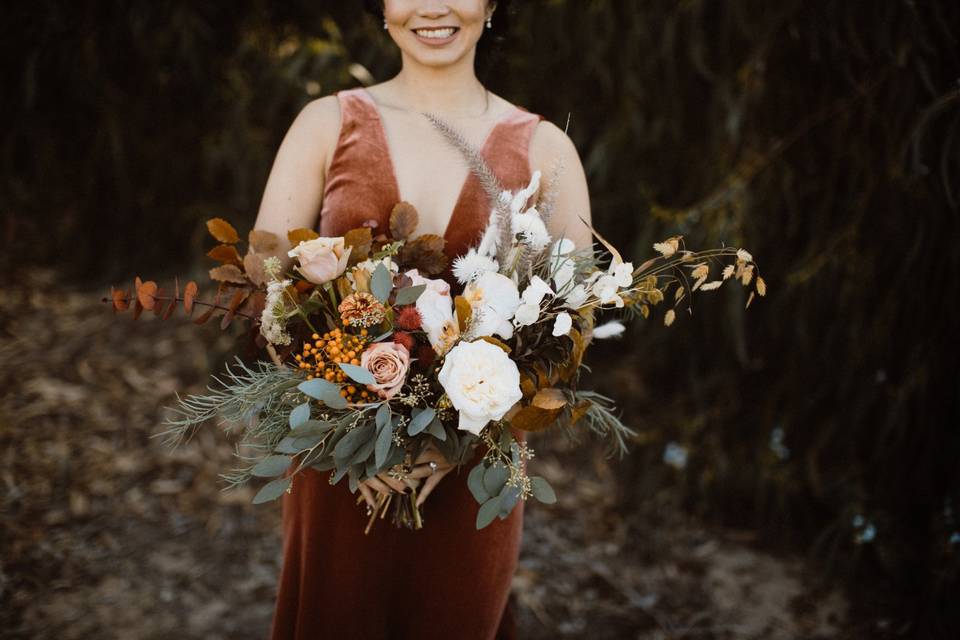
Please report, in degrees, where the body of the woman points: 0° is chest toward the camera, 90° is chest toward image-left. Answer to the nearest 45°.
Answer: approximately 0°
